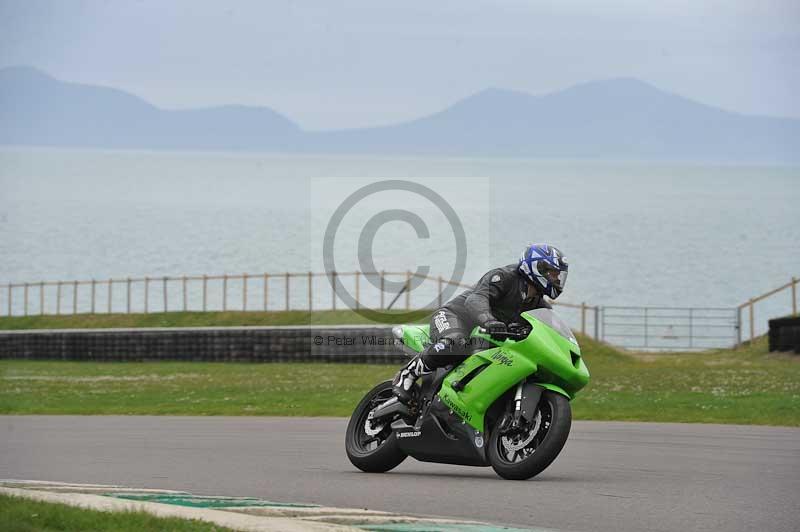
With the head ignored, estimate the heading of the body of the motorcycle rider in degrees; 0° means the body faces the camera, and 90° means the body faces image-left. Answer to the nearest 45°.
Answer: approximately 315°

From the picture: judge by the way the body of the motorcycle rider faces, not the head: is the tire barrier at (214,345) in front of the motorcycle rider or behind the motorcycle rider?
behind

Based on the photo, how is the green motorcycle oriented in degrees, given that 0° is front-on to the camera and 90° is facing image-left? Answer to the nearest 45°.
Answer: approximately 315°
